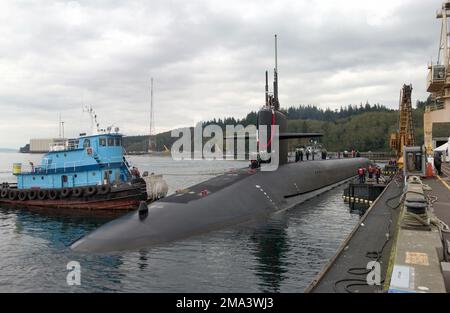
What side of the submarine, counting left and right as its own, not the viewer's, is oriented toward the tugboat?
right

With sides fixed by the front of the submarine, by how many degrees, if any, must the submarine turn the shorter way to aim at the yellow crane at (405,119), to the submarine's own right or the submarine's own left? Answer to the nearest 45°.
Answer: approximately 180°

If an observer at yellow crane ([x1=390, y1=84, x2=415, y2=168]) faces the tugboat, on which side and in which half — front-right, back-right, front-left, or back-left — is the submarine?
front-left

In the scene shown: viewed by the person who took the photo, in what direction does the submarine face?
facing the viewer and to the left of the viewer
